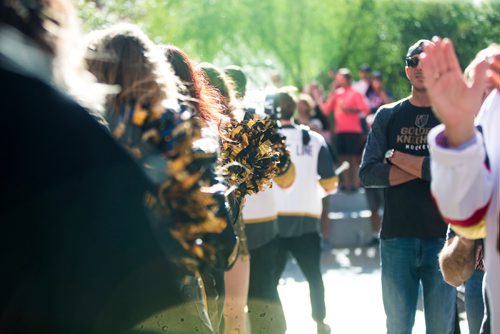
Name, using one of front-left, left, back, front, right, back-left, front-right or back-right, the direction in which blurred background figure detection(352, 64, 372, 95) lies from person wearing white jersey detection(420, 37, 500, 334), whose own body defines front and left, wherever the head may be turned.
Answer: back-right

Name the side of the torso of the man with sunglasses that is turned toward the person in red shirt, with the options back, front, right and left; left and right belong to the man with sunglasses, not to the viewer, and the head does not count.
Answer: back

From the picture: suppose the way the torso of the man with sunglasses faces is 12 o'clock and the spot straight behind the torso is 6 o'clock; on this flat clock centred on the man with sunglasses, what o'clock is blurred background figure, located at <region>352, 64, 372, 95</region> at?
The blurred background figure is roughly at 6 o'clock from the man with sunglasses.

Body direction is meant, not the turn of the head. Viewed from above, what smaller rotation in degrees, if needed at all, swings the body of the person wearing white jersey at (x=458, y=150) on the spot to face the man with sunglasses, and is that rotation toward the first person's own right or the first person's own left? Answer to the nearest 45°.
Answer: approximately 135° to the first person's own right

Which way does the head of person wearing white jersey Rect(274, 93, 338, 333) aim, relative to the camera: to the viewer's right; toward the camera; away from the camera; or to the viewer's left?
away from the camera

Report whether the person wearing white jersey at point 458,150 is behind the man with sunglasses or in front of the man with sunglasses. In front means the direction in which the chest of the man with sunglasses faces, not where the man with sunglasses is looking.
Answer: in front

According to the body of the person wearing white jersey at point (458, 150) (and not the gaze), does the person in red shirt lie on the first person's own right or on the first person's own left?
on the first person's own right
